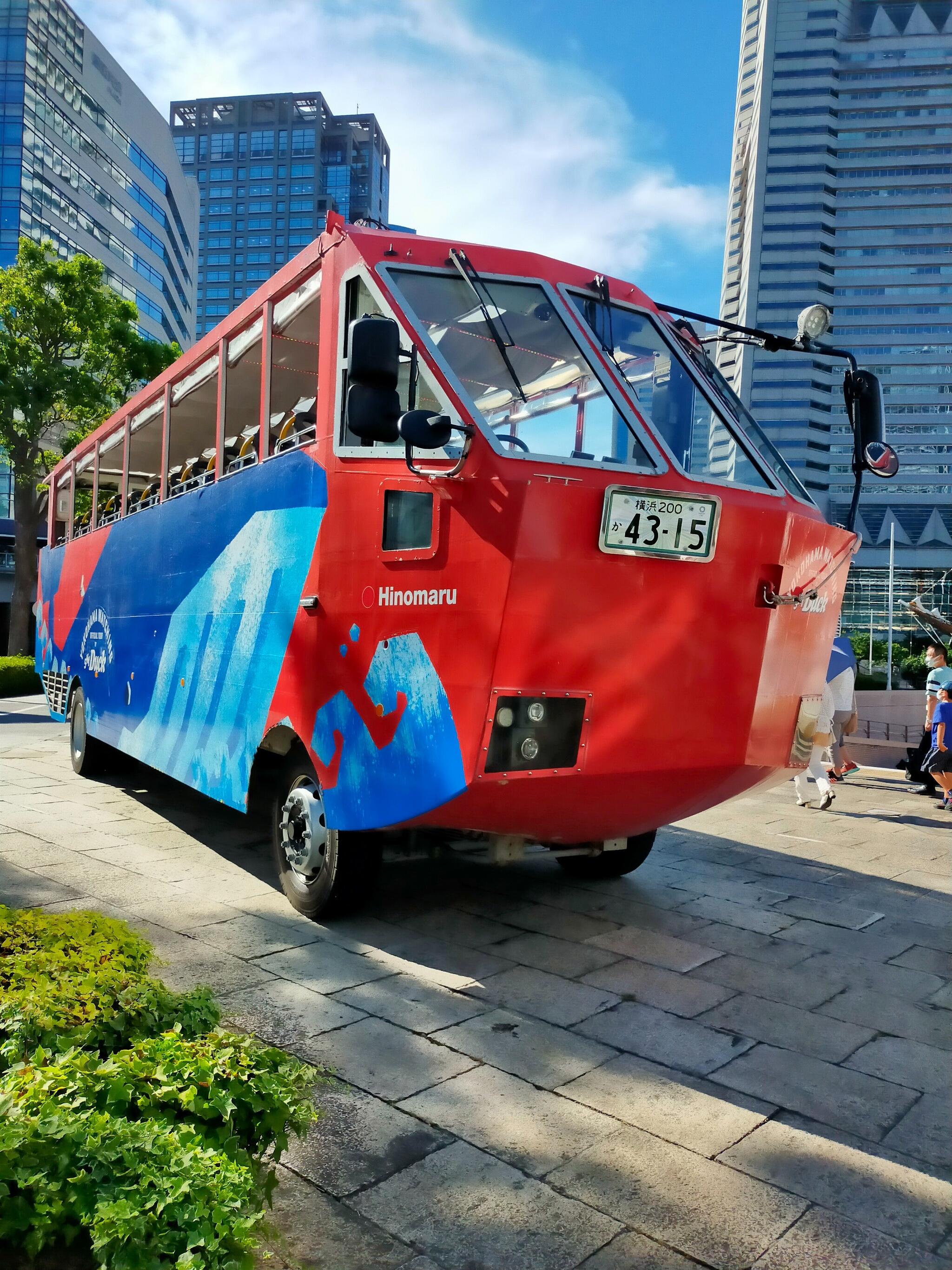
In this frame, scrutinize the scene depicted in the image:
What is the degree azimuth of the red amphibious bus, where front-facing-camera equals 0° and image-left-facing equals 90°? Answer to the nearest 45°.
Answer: approximately 315°

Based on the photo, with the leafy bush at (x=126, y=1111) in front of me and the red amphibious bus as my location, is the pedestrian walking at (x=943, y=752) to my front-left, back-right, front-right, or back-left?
back-left

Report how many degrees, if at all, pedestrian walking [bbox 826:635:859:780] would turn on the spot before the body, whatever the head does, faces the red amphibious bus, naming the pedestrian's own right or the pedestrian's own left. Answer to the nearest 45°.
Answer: approximately 90° to the pedestrian's own left

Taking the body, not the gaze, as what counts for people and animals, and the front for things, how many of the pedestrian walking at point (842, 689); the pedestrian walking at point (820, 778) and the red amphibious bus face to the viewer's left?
2

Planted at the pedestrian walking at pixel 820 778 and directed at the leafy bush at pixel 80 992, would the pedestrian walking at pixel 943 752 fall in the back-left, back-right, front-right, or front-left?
back-left

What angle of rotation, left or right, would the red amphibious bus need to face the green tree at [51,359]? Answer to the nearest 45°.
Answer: approximately 180°

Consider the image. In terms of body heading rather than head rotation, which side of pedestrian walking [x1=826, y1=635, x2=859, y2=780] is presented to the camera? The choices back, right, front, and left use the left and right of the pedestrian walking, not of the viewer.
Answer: left

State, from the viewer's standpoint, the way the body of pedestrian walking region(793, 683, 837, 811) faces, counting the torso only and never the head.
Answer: to the viewer's left
